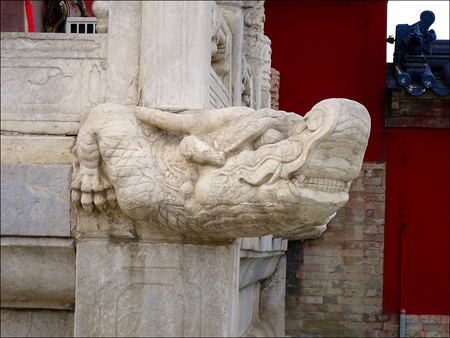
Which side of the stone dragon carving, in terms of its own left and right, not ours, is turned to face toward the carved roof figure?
left

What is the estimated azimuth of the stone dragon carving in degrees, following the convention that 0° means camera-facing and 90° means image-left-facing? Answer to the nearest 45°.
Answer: approximately 270°

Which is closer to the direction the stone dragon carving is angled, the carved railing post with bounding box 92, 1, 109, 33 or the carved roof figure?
the carved roof figure

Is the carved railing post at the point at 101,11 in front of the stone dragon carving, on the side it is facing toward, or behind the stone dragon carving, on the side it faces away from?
behind

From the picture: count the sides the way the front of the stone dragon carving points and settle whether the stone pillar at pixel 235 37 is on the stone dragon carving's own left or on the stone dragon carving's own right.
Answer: on the stone dragon carving's own left
